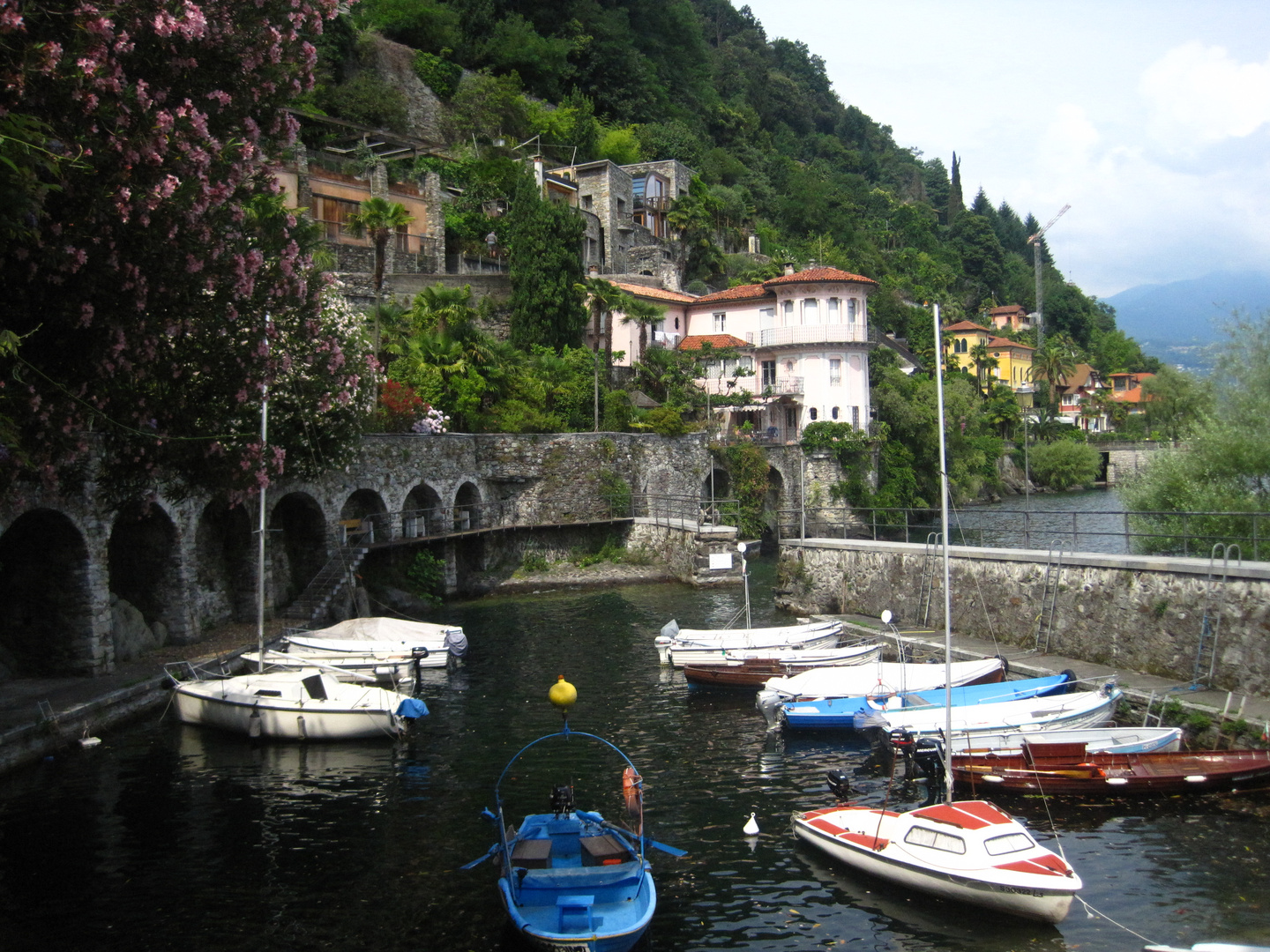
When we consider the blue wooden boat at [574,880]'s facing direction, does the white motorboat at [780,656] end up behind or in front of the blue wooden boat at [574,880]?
behind

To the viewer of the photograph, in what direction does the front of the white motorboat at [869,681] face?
facing to the right of the viewer

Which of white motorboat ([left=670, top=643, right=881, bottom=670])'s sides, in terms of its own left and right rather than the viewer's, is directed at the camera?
right

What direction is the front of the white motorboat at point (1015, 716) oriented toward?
to the viewer's right

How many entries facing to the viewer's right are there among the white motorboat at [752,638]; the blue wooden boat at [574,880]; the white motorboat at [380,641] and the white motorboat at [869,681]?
2

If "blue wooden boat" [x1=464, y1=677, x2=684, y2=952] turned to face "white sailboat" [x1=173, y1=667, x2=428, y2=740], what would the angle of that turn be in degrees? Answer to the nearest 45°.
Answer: approximately 135° to its right

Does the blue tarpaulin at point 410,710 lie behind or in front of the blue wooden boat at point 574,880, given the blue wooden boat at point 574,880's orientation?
behind

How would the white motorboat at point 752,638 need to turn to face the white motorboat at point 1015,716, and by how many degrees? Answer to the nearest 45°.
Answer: approximately 45° to its right

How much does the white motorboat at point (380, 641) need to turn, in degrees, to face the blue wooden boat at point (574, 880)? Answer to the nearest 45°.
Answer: approximately 90° to its left

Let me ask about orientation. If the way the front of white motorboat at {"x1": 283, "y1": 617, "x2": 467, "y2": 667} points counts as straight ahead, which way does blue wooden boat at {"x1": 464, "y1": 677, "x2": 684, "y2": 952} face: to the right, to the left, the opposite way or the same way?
to the left

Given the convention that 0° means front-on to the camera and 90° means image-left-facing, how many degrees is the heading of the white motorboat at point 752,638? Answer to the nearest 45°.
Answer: approximately 270°

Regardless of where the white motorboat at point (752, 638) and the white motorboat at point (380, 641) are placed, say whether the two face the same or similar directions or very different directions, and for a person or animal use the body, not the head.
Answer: very different directions

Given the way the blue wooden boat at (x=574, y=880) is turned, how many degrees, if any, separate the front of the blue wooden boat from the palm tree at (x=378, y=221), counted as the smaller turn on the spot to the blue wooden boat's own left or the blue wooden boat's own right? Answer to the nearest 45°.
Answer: approximately 180°

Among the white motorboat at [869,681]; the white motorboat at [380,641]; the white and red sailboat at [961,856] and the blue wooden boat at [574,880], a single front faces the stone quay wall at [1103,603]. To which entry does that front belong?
the white motorboat at [869,681]

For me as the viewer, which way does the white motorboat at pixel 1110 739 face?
facing to the right of the viewer
